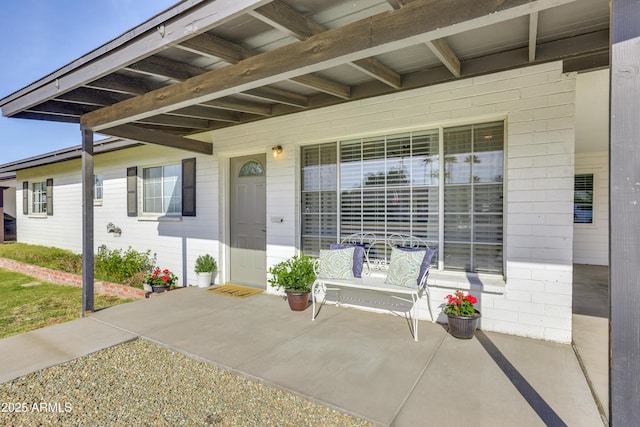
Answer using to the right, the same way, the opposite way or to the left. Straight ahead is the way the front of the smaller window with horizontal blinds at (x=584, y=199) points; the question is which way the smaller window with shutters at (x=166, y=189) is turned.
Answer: the same way

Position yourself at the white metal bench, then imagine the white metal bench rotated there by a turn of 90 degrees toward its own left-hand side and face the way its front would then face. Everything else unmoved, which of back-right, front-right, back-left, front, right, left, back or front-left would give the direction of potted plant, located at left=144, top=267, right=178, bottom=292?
back-right

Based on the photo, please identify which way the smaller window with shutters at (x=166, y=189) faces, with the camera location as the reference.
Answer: facing the viewer and to the left of the viewer

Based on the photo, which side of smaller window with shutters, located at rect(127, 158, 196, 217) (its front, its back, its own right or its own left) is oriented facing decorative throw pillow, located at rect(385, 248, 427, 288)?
left

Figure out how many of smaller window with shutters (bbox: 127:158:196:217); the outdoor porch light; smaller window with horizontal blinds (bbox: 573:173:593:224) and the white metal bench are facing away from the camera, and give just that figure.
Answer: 0

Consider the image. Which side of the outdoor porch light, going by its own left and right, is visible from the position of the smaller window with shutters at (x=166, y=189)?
right

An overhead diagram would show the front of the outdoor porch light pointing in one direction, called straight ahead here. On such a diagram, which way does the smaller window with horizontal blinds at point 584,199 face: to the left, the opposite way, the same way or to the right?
the same way

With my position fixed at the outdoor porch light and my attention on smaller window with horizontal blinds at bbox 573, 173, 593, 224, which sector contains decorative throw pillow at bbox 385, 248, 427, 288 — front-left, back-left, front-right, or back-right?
front-right

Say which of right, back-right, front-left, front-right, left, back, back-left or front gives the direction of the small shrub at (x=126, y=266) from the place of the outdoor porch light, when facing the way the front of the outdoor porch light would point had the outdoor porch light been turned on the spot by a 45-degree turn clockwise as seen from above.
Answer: front-right

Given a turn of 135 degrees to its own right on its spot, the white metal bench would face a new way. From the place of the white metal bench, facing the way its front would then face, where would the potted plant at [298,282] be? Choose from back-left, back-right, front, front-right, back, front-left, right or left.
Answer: left

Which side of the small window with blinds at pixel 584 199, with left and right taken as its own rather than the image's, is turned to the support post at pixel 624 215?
front

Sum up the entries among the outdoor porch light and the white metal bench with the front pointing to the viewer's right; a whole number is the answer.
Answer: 0

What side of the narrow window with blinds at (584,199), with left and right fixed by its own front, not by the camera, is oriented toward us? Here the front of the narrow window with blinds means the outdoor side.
front

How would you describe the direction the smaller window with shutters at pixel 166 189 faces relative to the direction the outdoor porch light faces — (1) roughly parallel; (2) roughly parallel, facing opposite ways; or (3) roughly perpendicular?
roughly parallel

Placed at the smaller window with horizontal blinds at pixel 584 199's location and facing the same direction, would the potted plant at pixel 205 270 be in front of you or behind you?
in front

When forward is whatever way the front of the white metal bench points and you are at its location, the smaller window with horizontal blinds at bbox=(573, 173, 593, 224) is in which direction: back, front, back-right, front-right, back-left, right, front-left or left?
back
